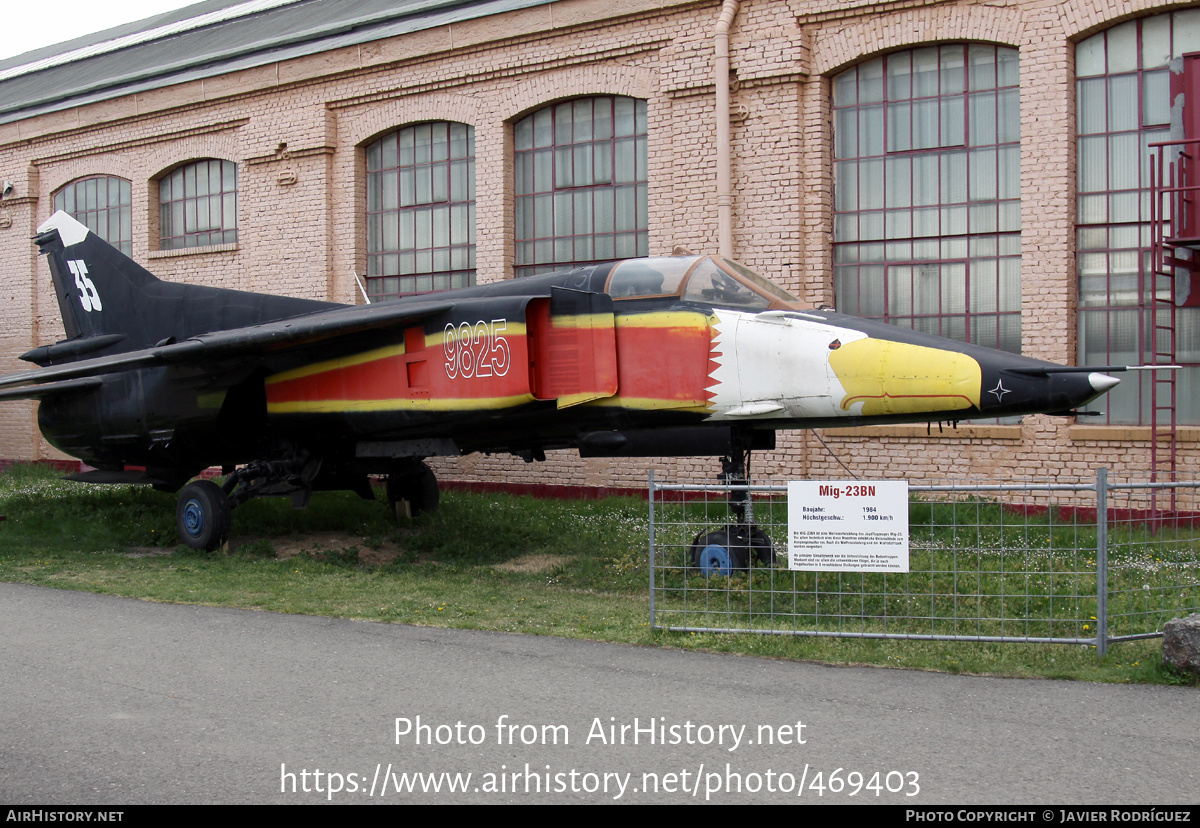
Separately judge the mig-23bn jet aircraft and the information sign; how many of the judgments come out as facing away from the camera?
0

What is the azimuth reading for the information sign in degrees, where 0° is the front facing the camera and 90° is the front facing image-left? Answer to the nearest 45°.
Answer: approximately 0°

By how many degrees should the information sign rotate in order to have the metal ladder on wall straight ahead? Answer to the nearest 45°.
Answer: approximately 135° to its left

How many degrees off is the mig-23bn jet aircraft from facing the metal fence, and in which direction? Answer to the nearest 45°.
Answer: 0° — it already faces it

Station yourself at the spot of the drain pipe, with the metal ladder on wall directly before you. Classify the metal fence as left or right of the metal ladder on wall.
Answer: right

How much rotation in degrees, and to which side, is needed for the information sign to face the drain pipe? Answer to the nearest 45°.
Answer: approximately 180°

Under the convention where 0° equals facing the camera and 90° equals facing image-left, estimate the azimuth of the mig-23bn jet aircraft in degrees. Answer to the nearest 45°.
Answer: approximately 315°
